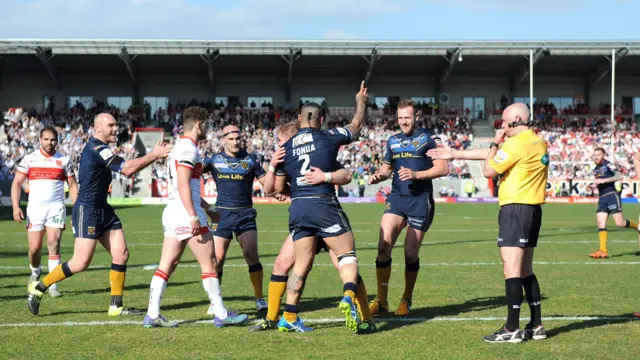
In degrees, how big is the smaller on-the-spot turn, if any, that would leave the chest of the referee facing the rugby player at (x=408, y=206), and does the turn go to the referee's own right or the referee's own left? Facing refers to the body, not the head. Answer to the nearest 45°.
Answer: approximately 45° to the referee's own right

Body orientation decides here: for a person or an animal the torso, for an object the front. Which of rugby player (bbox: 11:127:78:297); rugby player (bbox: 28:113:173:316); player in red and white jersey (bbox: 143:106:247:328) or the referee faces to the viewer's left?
the referee

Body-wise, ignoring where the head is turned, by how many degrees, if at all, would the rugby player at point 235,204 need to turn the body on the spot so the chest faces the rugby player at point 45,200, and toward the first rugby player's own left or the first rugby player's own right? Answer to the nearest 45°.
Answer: approximately 135° to the first rugby player's own right

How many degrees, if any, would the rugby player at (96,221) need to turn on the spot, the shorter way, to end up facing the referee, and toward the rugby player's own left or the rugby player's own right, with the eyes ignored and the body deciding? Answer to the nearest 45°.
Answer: approximately 45° to the rugby player's own right

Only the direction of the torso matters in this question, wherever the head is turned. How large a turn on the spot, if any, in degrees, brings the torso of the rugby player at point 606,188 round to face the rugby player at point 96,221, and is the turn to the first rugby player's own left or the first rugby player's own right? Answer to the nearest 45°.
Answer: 0° — they already face them

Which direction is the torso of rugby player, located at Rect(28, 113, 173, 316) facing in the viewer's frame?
to the viewer's right

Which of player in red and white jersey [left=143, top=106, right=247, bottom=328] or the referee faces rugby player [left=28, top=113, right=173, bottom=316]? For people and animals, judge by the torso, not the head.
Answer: the referee

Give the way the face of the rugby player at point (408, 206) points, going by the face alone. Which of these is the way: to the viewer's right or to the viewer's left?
to the viewer's left

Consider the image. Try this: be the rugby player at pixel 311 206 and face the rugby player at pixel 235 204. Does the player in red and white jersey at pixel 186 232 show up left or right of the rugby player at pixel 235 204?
left

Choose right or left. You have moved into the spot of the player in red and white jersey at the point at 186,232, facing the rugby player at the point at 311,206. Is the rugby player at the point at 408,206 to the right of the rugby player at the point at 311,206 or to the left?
left

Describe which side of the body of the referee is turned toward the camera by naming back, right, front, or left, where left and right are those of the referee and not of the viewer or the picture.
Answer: left

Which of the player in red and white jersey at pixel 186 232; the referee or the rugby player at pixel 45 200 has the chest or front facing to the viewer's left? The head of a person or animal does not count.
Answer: the referee

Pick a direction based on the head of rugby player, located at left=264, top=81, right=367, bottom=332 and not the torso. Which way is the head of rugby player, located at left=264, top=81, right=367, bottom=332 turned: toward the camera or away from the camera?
away from the camera

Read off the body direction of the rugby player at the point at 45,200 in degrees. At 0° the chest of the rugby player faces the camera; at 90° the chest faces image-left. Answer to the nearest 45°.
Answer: approximately 0°
